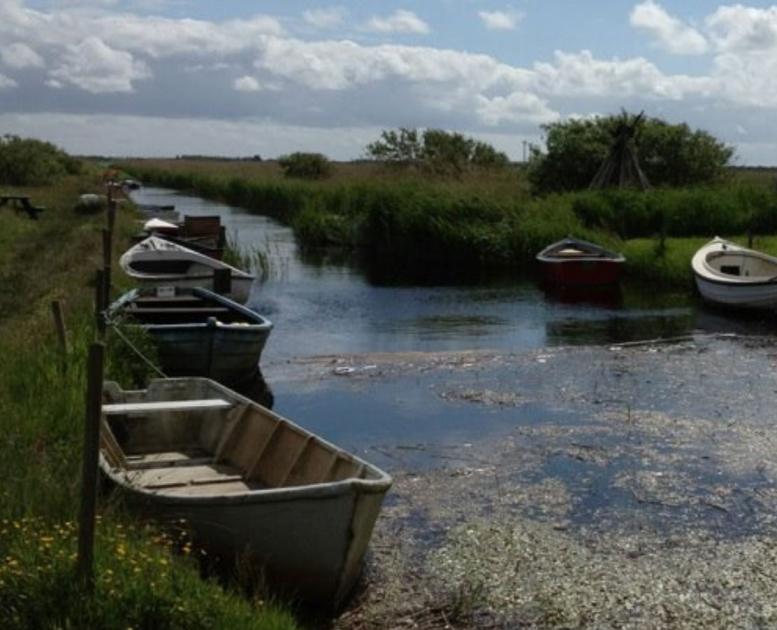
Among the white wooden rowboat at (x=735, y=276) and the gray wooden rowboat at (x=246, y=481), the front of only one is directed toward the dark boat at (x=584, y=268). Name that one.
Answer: the white wooden rowboat at (x=735, y=276)

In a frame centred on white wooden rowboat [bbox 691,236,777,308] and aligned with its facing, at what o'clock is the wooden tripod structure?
The wooden tripod structure is roughly at 1 o'clock from the white wooden rowboat.

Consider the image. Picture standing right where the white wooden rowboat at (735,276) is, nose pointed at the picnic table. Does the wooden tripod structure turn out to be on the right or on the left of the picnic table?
right

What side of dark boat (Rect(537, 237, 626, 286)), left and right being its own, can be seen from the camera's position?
back

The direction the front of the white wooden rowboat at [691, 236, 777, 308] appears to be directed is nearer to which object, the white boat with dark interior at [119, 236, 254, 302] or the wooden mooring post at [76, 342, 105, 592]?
the white boat with dark interior

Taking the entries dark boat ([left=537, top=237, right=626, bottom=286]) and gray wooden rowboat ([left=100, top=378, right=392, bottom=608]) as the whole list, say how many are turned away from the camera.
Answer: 1

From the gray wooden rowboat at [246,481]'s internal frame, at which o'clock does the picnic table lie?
The picnic table is roughly at 7 o'clock from the gray wooden rowboat.

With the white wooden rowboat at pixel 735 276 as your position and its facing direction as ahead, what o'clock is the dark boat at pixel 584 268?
The dark boat is roughly at 12 o'clock from the white wooden rowboat.

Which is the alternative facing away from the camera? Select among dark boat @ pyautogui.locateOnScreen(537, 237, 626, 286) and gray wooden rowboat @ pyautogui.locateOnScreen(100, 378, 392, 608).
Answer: the dark boat

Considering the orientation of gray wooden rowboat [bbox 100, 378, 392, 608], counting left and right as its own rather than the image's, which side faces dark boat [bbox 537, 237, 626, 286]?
left
